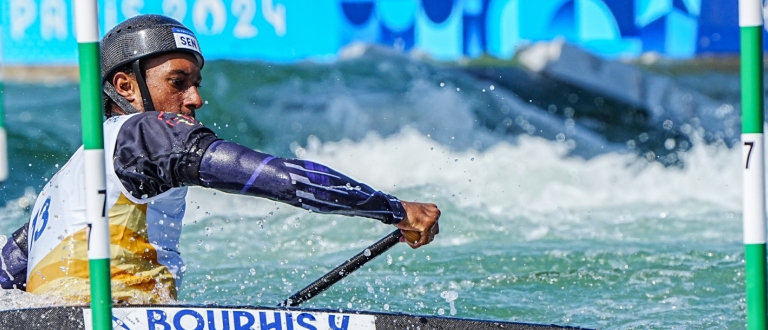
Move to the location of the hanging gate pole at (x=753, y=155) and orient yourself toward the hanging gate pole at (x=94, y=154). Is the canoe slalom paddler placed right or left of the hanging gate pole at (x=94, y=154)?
right

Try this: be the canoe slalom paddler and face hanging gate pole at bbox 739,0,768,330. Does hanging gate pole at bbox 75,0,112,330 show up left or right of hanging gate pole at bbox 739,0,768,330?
right

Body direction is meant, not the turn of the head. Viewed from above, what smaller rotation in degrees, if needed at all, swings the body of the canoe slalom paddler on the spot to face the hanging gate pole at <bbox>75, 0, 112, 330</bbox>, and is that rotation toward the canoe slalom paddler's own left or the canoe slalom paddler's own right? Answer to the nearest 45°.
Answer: approximately 135° to the canoe slalom paddler's own right

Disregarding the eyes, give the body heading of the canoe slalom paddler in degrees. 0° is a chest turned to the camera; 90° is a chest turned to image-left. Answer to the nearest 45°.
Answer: approximately 225°
